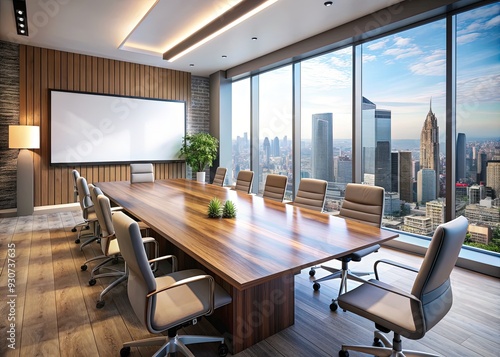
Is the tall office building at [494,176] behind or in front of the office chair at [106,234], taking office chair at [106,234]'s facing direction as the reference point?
in front

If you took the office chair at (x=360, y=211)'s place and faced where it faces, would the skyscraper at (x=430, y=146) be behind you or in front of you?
behind

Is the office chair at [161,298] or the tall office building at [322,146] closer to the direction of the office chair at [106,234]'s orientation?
the tall office building

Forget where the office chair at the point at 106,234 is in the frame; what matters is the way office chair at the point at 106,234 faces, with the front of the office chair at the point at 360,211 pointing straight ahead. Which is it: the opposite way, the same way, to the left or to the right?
the opposite way

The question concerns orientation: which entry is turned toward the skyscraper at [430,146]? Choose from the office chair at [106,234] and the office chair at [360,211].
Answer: the office chair at [106,234]

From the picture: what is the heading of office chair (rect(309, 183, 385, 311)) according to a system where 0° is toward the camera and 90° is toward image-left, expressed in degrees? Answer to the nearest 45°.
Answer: approximately 45°

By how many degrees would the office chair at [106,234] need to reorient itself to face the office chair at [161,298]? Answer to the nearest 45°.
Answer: approximately 90° to its right

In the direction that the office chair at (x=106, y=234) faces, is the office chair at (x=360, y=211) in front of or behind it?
in front

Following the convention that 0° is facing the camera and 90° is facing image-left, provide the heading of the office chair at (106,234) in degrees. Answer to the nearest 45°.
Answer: approximately 270°

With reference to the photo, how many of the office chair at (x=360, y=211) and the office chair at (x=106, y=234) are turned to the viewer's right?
1

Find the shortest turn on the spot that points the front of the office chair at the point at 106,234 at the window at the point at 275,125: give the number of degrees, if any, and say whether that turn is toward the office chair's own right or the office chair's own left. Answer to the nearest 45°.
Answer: approximately 45° to the office chair's own left
